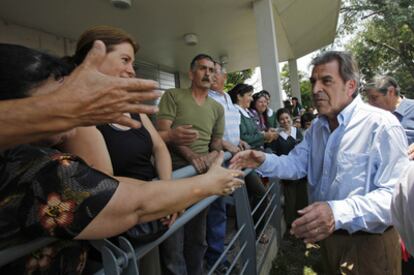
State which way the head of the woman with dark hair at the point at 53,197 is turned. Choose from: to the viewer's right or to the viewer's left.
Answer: to the viewer's right

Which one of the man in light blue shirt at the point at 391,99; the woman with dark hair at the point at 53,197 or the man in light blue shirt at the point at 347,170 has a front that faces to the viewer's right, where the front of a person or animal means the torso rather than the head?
the woman with dark hair

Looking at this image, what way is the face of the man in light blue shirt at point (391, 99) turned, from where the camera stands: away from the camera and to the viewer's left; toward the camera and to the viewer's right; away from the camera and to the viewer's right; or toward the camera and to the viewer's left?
toward the camera and to the viewer's left

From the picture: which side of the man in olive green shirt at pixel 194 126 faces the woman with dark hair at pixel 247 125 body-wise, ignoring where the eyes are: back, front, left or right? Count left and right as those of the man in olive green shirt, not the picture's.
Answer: left

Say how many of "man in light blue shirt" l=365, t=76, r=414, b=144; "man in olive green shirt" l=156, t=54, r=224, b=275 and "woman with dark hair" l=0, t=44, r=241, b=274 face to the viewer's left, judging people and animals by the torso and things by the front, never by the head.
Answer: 1

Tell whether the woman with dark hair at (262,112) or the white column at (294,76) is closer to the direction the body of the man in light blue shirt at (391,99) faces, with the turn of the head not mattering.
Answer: the woman with dark hair

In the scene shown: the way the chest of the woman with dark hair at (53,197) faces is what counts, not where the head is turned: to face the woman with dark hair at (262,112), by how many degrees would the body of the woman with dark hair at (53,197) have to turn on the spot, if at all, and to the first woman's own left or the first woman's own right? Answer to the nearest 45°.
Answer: approximately 45° to the first woman's own left

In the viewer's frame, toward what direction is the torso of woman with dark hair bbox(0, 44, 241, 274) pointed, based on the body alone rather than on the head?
to the viewer's right
